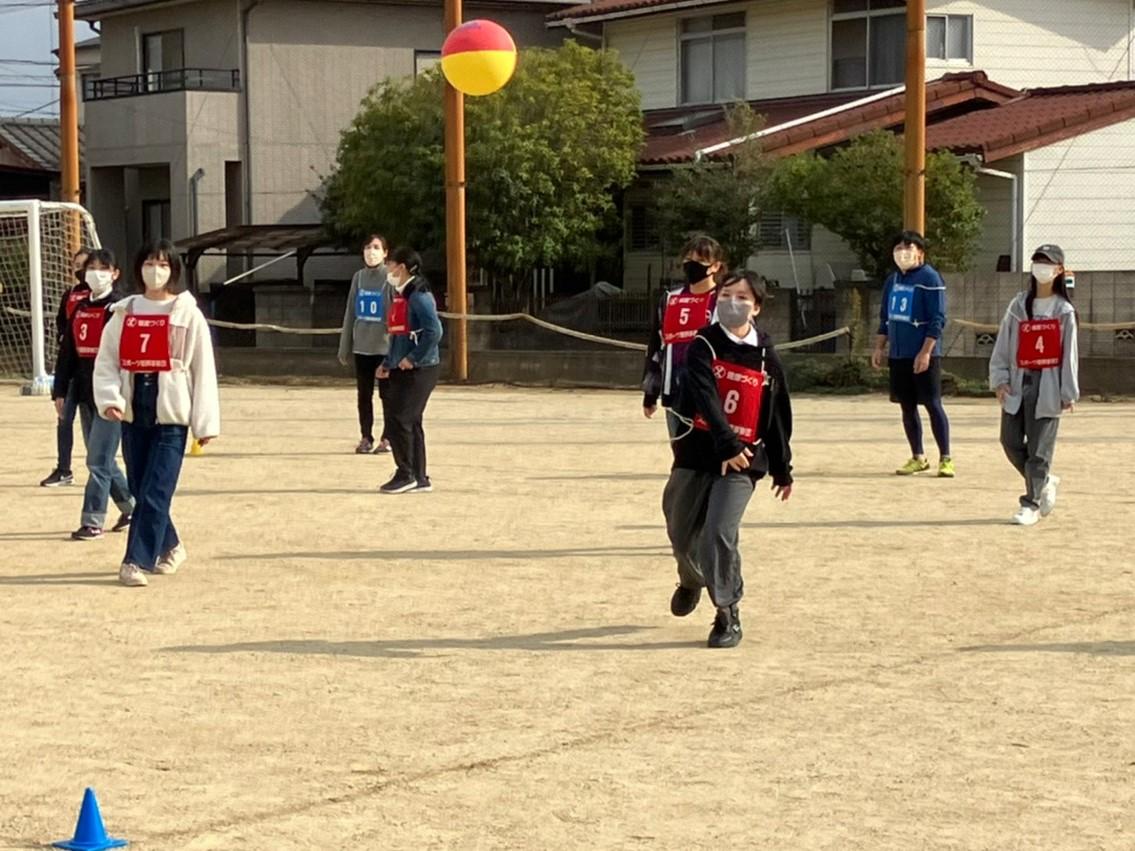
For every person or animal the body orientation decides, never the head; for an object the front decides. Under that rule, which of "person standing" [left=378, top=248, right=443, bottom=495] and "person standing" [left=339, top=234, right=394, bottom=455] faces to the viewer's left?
"person standing" [left=378, top=248, right=443, bottom=495]

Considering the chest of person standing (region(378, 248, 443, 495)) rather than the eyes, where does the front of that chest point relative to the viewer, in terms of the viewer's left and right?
facing to the left of the viewer

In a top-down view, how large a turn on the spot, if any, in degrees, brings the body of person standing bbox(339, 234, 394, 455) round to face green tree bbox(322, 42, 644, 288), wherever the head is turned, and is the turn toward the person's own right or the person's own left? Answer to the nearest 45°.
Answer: approximately 180°

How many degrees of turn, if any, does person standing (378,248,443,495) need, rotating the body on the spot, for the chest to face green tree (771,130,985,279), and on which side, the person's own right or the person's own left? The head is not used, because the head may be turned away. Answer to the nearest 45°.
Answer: approximately 135° to the person's own right

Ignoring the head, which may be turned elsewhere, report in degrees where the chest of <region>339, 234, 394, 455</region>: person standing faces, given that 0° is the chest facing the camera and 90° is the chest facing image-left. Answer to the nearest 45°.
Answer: approximately 0°

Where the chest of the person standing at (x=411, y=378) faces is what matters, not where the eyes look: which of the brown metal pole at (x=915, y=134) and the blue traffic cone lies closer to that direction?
the blue traffic cone

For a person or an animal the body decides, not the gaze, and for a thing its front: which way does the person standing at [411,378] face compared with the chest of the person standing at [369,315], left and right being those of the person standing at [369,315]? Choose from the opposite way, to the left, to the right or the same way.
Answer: to the right
